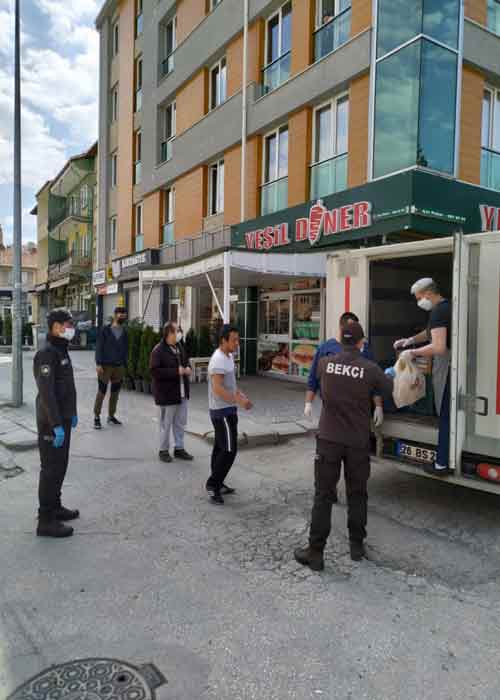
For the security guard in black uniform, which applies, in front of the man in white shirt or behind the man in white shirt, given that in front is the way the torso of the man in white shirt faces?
behind

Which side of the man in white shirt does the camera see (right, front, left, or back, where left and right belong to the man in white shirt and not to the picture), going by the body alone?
right

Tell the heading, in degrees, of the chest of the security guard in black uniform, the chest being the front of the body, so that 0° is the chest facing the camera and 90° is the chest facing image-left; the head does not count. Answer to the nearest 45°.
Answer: approximately 270°

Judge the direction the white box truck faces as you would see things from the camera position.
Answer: facing away from the viewer and to the right of the viewer

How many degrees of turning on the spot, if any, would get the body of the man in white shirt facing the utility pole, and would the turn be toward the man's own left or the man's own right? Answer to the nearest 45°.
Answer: approximately 135° to the man's own left

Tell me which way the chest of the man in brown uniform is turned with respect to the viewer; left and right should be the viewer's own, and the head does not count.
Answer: facing away from the viewer

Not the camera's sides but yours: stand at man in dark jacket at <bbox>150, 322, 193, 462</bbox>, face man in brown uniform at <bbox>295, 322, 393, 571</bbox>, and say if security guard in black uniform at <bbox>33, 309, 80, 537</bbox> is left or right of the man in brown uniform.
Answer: right

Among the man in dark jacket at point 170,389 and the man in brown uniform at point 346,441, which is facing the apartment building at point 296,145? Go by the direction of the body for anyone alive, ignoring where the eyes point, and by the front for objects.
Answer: the man in brown uniform

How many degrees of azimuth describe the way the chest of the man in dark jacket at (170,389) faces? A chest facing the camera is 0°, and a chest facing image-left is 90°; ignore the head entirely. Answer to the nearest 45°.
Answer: approximately 315°

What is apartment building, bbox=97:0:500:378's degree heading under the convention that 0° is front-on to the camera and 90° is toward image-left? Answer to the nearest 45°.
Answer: approximately 45°
